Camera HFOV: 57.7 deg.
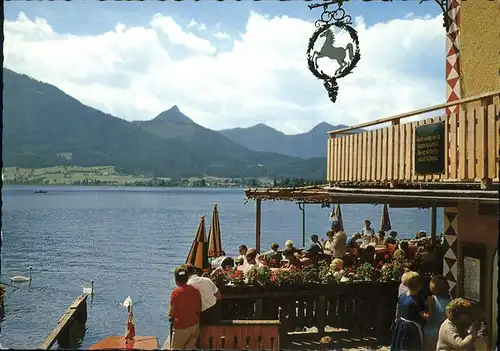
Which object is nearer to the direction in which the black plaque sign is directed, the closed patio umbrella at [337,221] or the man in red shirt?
the man in red shirt

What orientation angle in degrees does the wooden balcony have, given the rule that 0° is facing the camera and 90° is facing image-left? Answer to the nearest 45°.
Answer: approximately 45°

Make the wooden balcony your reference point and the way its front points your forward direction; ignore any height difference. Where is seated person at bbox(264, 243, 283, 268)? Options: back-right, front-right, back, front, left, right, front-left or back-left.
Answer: right

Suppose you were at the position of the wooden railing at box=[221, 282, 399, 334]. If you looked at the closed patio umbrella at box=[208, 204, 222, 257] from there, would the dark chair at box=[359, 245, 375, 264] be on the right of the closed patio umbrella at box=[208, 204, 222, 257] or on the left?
right

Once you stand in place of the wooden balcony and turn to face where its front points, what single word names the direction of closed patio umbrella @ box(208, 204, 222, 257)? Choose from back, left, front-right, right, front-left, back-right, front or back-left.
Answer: right

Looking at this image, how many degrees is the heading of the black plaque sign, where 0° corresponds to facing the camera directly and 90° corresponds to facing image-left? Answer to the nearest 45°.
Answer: approximately 45°

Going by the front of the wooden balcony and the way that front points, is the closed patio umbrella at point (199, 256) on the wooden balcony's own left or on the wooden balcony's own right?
on the wooden balcony's own right
